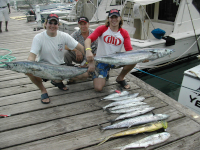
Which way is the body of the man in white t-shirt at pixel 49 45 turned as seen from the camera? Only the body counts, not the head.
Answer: toward the camera

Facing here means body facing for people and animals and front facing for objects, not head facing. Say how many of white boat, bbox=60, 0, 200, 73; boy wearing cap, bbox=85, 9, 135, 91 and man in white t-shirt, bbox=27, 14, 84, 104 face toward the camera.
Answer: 2

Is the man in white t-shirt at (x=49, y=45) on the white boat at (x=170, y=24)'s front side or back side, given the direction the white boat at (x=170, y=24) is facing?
on the back side

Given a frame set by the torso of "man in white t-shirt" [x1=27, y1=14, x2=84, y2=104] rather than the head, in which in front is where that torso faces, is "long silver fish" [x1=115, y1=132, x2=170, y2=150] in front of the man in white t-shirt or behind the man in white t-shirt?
in front

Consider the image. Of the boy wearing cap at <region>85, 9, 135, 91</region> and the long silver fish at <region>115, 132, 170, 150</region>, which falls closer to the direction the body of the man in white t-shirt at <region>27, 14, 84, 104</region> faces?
the long silver fish

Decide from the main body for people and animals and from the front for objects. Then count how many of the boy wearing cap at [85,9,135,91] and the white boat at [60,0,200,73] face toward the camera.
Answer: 1

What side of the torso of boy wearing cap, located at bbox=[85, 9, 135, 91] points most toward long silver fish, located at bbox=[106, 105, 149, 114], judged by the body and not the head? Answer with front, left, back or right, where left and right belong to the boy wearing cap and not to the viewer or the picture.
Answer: front

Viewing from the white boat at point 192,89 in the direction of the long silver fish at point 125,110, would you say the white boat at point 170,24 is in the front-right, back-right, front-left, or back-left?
back-right

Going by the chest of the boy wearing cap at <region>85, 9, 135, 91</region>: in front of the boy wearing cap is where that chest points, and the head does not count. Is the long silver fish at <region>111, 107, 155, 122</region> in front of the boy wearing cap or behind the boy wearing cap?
in front

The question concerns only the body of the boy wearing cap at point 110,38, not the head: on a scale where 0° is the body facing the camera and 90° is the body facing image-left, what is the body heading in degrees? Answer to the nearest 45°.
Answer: approximately 0°

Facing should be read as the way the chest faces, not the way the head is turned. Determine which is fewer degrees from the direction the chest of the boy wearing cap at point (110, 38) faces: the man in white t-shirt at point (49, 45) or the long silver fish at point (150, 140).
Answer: the long silver fish
